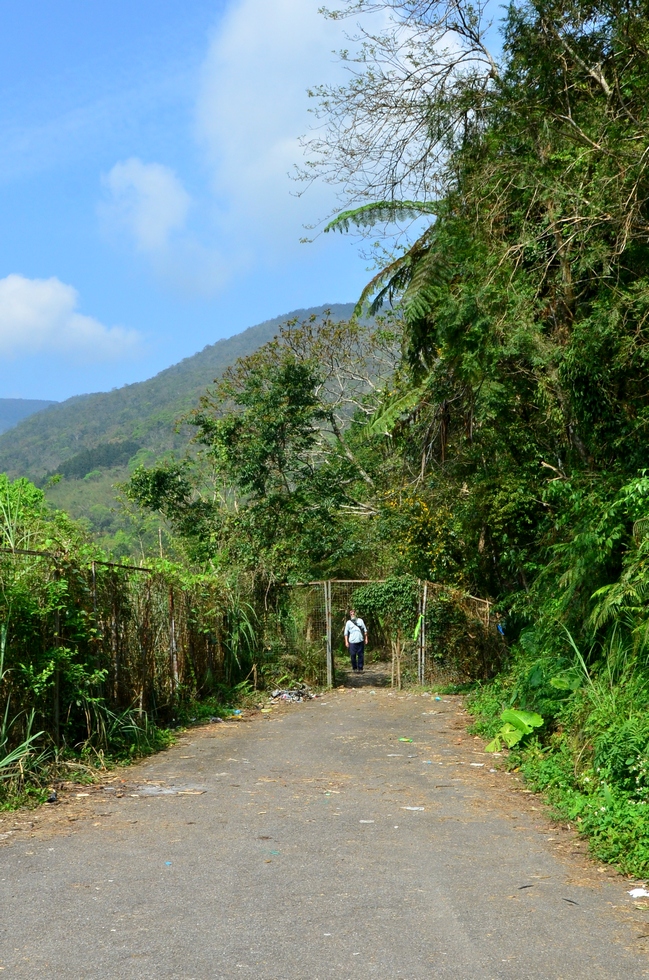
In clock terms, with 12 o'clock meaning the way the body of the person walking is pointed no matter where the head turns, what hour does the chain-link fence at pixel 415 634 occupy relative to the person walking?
The chain-link fence is roughly at 11 o'clock from the person walking.

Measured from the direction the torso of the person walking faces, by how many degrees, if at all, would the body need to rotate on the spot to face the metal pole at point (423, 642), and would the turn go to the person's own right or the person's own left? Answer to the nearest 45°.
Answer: approximately 45° to the person's own left

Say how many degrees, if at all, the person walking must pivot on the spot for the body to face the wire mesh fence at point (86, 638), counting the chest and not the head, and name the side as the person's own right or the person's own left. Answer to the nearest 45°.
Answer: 0° — they already face it

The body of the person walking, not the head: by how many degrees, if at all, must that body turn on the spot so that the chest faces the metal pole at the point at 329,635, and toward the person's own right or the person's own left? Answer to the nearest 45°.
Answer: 0° — they already face it

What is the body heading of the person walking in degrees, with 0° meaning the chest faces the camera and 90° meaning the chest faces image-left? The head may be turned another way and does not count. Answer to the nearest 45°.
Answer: approximately 0°

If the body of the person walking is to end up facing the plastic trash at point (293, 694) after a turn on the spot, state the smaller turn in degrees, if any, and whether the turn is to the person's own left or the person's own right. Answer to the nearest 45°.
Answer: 0° — they already face it
